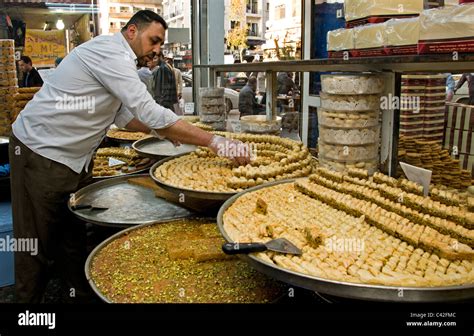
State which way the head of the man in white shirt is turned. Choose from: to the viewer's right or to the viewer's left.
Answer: to the viewer's right

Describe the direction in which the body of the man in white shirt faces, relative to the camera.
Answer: to the viewer's right

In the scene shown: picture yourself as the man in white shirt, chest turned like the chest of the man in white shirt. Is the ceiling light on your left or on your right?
on your left

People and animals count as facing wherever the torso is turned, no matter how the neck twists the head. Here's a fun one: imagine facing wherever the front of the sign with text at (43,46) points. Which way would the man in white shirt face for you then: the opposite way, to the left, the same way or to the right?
to the left

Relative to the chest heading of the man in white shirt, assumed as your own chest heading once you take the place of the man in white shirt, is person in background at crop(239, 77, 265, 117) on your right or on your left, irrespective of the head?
on your left

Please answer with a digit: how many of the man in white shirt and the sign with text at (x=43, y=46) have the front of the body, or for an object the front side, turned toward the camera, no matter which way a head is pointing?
1

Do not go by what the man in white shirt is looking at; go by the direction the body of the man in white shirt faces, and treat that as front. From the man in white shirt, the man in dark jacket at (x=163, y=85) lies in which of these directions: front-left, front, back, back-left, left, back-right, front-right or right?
left

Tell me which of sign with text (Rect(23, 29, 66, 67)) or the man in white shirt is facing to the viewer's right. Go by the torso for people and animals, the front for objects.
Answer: the man in white shirt

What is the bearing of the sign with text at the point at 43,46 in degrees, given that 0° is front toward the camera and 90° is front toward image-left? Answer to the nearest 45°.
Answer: approximately 0°

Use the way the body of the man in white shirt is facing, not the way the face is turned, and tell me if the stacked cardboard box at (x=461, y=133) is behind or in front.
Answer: in front

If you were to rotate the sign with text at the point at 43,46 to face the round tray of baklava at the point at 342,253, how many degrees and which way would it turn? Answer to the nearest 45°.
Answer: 0° — it already faces it

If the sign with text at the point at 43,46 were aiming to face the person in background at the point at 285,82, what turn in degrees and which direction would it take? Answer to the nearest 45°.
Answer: approximately 90° to its left

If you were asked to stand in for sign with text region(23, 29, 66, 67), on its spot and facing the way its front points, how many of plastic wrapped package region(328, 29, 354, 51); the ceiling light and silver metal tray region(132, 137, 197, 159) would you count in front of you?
2

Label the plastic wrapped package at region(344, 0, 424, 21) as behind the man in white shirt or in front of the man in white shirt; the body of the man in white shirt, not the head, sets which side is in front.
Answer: in front

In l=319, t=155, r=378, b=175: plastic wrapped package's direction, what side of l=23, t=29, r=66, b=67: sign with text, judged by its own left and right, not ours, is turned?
front
